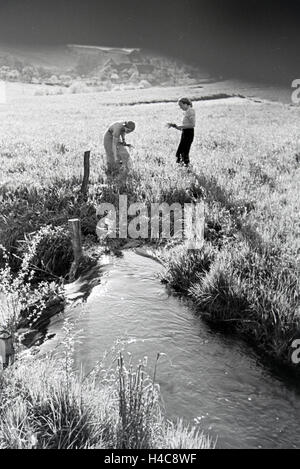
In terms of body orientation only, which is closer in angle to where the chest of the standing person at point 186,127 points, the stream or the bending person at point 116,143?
the bending person

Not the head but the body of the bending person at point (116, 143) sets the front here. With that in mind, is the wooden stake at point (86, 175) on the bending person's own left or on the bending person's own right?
on the bending person's own right

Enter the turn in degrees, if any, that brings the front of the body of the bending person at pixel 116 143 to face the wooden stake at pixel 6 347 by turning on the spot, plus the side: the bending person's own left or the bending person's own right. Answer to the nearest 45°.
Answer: approximately 90° to the bending person's own right

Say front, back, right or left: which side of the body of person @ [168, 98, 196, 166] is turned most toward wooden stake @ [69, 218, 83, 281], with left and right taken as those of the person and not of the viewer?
left

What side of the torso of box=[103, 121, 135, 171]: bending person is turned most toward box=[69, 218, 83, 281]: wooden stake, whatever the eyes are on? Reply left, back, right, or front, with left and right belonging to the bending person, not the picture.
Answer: right

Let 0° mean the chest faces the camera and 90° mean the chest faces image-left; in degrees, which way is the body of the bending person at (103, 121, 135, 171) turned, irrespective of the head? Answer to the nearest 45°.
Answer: approximately 270°

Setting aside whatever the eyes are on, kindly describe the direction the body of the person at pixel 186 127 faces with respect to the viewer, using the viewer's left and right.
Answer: facing to the left of the viewer

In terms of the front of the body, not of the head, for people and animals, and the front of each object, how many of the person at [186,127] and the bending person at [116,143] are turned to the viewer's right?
1

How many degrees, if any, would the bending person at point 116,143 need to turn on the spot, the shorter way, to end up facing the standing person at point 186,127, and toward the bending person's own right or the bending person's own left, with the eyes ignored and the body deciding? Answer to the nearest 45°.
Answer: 0° — they already face them

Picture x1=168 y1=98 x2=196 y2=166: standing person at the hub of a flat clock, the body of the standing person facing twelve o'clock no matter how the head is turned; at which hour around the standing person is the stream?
The stream is roughly at 9 o'clock from the standing person.

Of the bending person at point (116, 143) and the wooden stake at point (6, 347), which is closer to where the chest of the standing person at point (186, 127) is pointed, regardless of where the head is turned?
the bending person

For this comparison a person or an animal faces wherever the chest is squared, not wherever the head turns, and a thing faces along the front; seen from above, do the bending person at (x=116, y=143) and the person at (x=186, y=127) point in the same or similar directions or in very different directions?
very different directions
